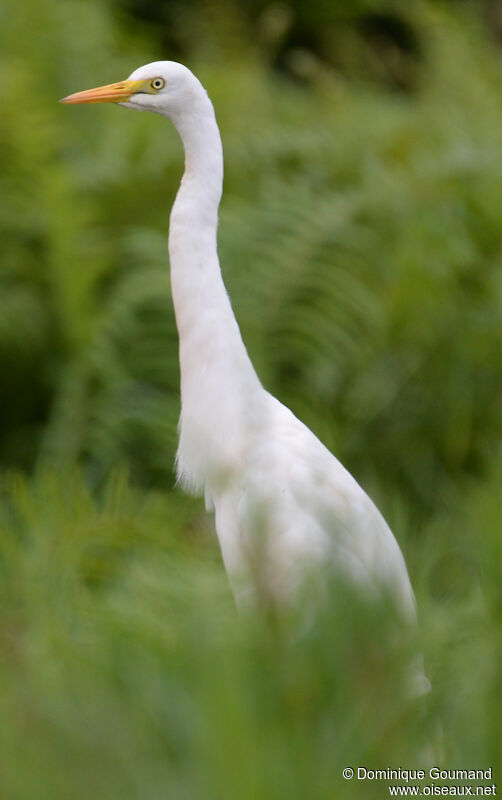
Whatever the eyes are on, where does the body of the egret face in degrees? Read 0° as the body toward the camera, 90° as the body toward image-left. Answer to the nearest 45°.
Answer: approximately 90°
